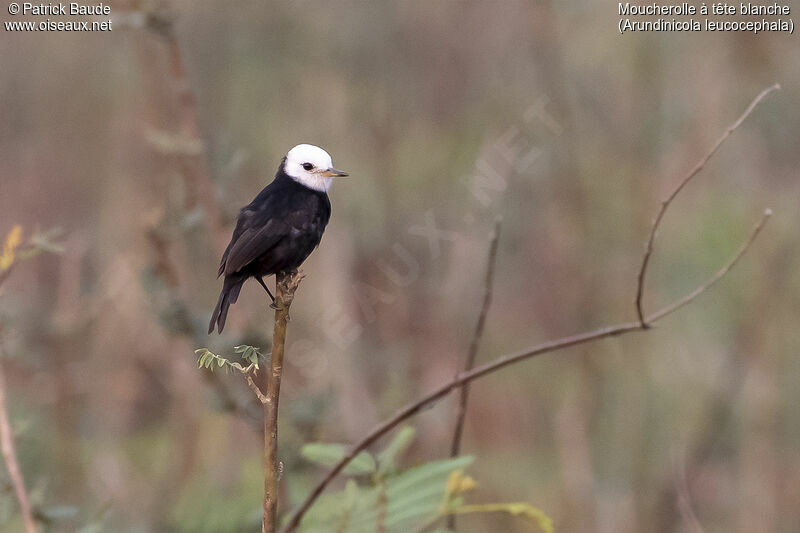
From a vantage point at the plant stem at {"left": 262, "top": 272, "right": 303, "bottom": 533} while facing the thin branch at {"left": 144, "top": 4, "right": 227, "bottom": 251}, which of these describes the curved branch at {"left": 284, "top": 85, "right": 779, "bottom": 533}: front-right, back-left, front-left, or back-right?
front-right

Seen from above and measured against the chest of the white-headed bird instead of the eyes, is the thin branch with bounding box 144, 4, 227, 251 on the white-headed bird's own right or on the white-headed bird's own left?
on the white-headed bird's own left

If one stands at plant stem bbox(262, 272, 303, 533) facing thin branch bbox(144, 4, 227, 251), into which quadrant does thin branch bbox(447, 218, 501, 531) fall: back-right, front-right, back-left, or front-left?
front-right

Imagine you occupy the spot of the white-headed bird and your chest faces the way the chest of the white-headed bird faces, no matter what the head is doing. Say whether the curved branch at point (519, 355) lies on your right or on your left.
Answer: on your right
